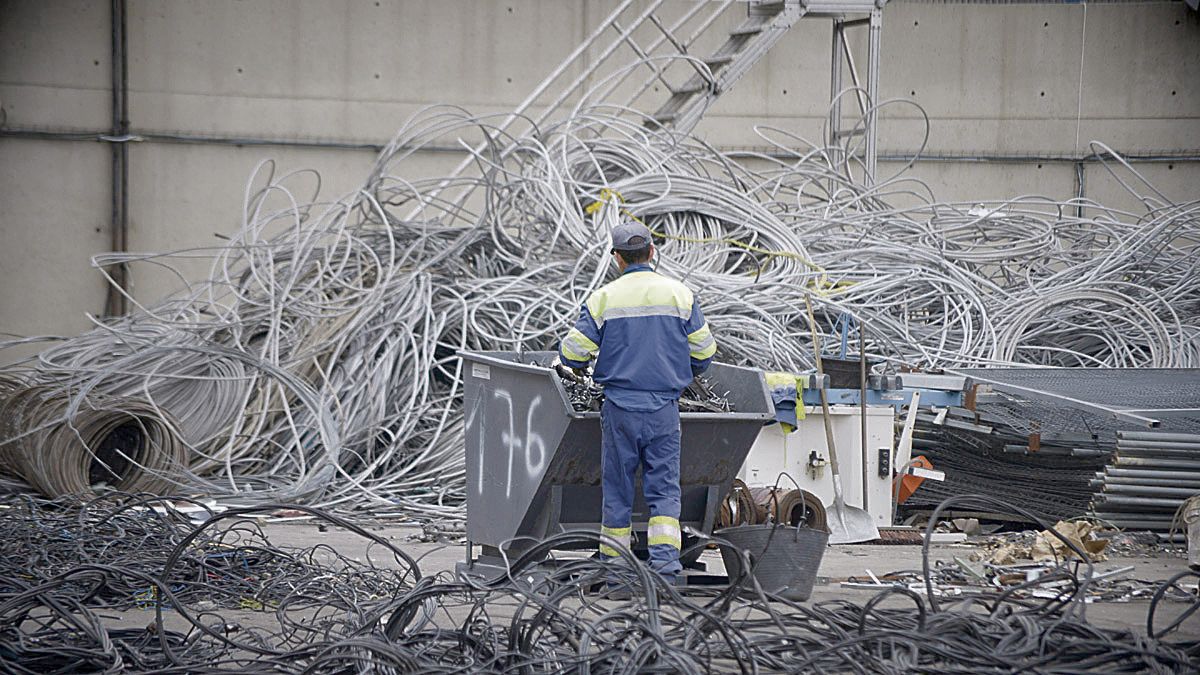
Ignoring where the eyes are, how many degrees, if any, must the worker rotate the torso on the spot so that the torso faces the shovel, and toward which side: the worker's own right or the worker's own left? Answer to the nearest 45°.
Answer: approximately 45° to the worker's own right

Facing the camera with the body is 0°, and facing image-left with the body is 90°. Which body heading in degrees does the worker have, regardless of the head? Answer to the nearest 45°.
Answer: approximately 180°

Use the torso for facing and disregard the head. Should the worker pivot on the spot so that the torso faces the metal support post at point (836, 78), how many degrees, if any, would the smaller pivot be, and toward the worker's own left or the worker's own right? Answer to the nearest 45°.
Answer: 0° — they already face it

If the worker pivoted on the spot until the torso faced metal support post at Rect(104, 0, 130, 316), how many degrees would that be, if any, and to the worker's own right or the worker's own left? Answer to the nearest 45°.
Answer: approximately 45° to the worker's own left

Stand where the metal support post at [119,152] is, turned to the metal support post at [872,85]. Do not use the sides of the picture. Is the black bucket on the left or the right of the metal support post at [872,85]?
right

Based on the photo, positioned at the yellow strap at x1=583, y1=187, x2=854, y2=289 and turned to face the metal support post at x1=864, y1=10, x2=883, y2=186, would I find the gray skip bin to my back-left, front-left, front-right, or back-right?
back-right
